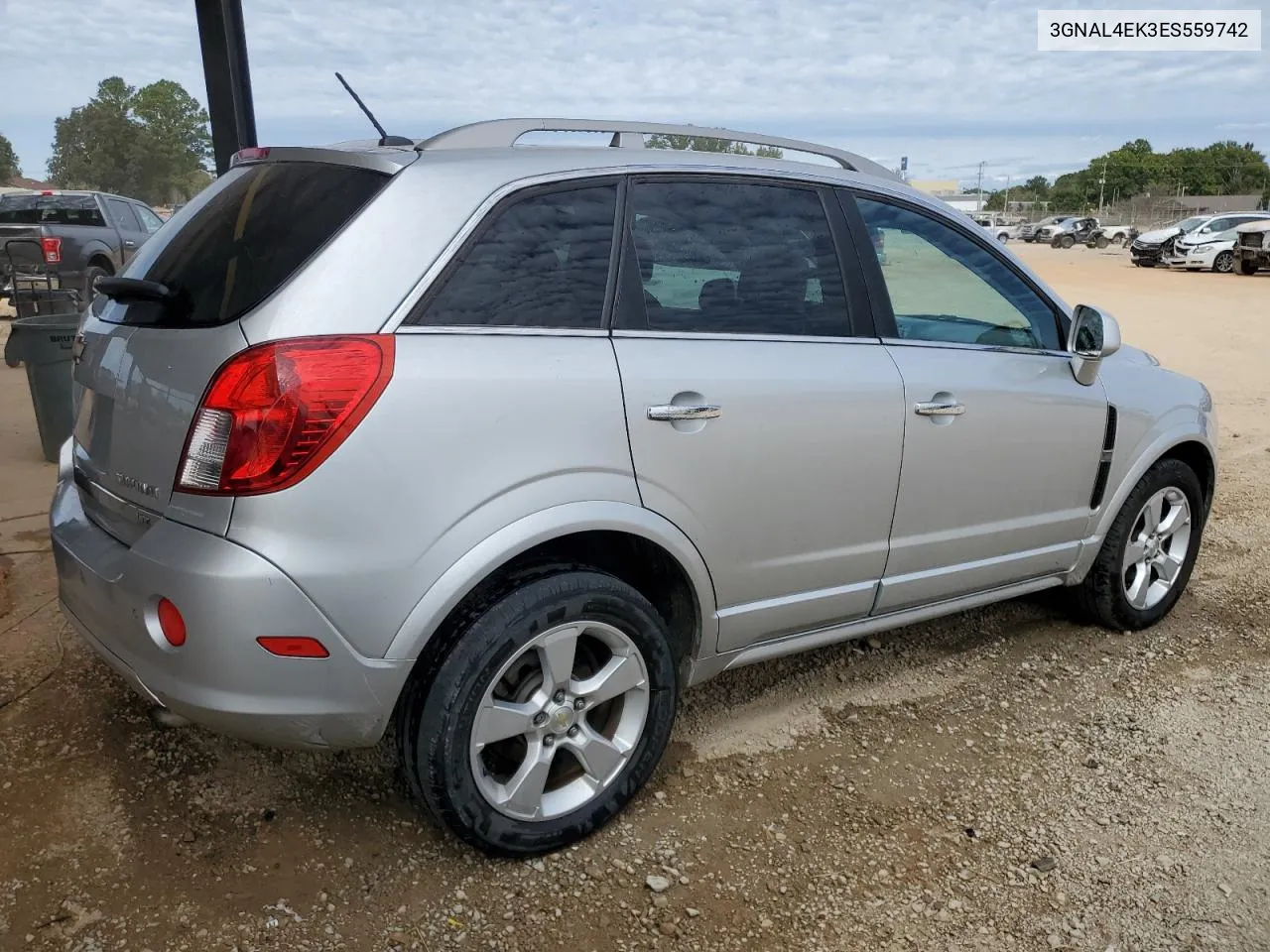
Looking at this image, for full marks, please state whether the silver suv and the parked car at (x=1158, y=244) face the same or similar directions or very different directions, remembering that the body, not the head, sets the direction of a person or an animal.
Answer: very different directions

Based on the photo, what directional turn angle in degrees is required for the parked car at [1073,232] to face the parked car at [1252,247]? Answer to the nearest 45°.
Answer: approximately 45° to its left

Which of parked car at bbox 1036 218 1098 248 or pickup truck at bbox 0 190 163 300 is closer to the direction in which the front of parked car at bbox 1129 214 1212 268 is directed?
the pickup truck

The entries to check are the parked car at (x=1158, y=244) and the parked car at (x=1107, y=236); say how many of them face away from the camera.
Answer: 0

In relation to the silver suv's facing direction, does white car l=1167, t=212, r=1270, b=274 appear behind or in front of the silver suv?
in front

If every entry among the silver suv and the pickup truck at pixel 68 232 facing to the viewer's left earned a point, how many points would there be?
0

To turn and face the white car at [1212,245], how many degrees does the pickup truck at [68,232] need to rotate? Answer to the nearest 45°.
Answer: approximately 45° to its right

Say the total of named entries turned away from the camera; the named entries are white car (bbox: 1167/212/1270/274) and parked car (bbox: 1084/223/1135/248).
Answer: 0

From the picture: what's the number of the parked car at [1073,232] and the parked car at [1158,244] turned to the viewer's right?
0

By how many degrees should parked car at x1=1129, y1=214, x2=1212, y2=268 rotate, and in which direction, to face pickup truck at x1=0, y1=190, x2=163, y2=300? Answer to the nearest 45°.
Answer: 0° — it already faces it

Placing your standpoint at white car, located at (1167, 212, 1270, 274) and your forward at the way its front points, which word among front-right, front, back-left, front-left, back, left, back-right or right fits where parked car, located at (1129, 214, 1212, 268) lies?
right

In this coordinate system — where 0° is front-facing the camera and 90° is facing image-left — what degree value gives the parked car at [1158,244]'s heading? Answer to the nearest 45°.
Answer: approximately 45°

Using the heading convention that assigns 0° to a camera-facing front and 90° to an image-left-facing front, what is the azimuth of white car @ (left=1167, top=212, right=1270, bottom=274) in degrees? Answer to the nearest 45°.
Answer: approximately 45°
